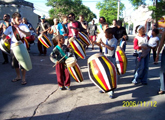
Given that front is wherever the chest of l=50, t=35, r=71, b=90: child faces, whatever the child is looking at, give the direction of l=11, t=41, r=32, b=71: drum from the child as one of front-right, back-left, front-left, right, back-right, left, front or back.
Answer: back-right

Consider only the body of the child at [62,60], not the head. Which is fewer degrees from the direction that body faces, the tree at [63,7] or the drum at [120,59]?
the drum

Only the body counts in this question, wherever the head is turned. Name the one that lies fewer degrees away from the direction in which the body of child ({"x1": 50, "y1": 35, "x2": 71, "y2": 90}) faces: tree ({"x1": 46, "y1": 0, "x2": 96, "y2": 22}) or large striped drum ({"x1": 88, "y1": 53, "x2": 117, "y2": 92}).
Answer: the large striped drum

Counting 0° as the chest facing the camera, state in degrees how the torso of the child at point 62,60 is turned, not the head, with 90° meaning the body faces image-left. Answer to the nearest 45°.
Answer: approximately 315°

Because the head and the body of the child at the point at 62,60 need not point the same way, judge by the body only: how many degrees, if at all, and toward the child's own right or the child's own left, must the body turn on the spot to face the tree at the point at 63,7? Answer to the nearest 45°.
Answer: approximately 135° to the child's own left

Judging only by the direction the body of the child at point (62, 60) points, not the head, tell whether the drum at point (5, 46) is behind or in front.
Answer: behind

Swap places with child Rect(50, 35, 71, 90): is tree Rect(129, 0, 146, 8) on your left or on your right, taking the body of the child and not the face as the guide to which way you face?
on your left
